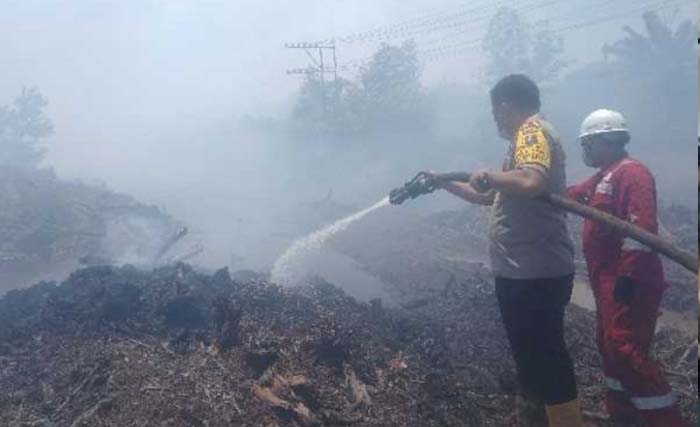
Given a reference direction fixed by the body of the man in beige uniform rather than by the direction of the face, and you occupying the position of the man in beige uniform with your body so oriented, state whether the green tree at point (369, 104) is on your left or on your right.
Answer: on your right

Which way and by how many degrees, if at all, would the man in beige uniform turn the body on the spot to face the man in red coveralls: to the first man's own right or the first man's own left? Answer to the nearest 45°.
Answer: approximately 135° to the first man's own right

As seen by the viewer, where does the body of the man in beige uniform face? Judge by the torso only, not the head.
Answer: to the viewer's left

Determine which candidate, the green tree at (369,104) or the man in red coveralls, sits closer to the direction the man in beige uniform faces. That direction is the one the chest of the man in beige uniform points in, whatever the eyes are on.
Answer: the green tree
